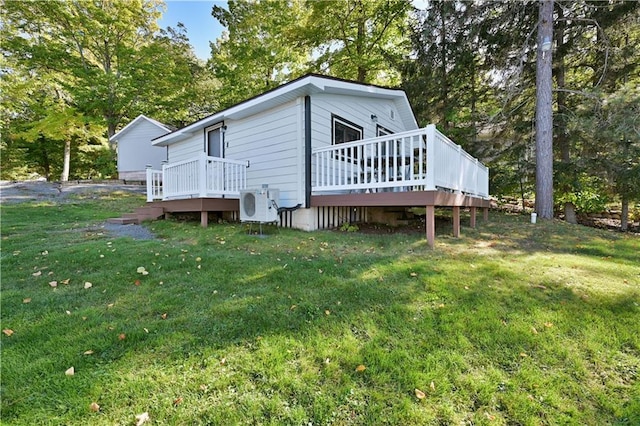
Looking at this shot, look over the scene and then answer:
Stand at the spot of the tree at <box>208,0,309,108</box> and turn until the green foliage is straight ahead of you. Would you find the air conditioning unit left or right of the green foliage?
right

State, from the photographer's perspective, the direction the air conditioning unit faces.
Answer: facing the viewer and to the left of the viewer

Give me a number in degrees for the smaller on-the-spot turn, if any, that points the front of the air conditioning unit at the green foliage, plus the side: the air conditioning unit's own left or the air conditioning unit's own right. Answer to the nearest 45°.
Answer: approximately 135° to the air conditioning unit's own left

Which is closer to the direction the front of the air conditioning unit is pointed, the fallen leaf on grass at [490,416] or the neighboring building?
the fallen leaf on grass

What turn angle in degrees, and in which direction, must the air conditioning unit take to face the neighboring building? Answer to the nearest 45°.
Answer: approximately 90° to its right

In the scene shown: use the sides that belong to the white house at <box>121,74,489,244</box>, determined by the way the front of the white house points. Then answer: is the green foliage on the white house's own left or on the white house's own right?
on the white house's own left

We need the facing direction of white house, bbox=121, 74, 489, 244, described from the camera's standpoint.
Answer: facing the viewer and to the left of the viewer

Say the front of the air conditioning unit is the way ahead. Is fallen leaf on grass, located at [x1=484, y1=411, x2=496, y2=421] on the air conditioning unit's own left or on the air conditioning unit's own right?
on the air conditioning unit's own left

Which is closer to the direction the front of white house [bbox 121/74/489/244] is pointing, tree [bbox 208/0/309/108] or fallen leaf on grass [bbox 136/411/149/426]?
the fallen leaf on grass

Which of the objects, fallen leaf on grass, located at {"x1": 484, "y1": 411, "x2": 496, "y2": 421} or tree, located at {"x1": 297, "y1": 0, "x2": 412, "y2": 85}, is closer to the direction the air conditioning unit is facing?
the fallen leaf on grass
